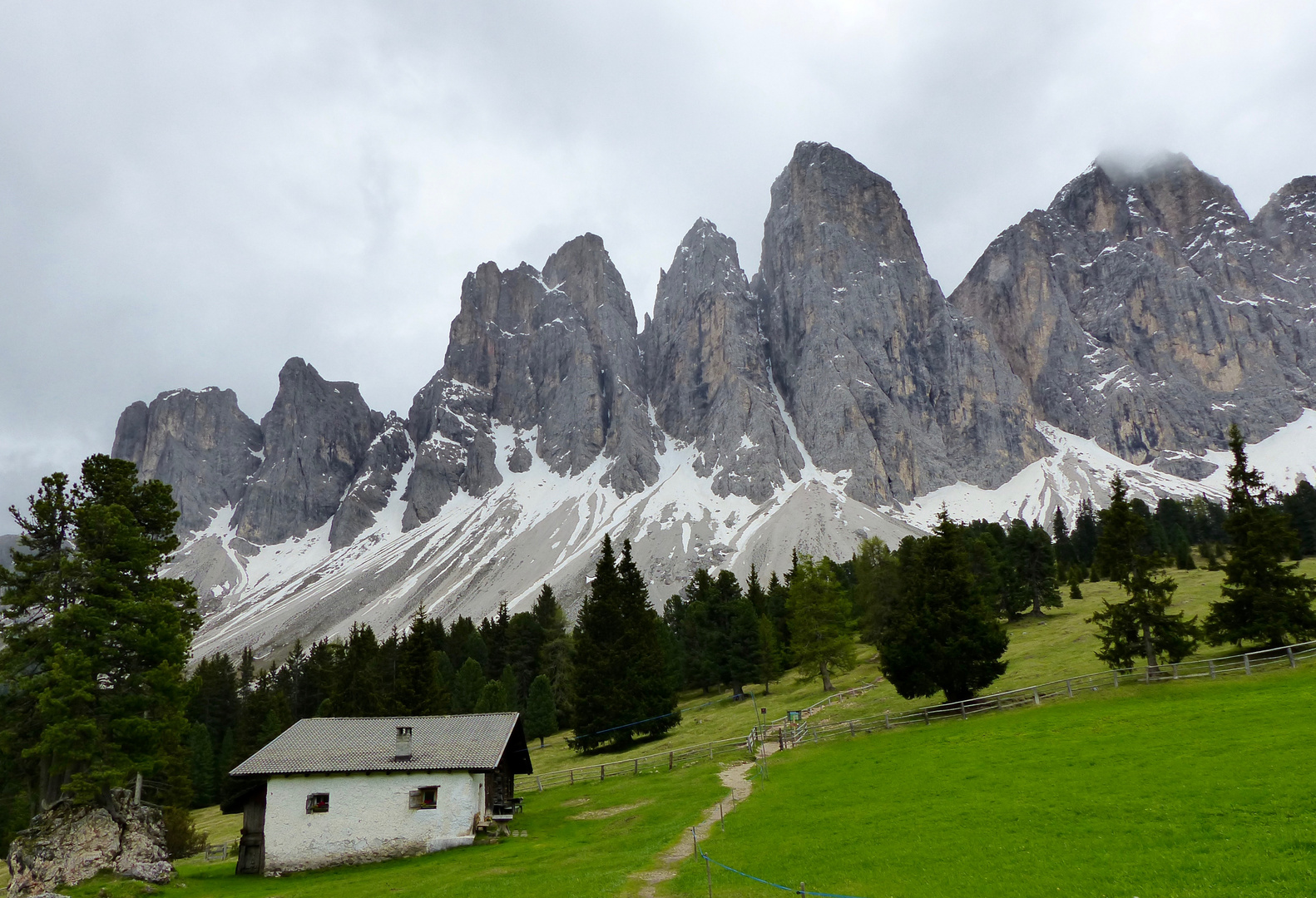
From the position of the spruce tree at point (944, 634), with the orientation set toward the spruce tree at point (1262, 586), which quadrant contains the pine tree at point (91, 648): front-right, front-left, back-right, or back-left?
back-right

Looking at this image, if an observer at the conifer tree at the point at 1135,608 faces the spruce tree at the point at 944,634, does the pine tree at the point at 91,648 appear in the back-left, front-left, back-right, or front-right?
front-left

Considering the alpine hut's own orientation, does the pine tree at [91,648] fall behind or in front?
behind
